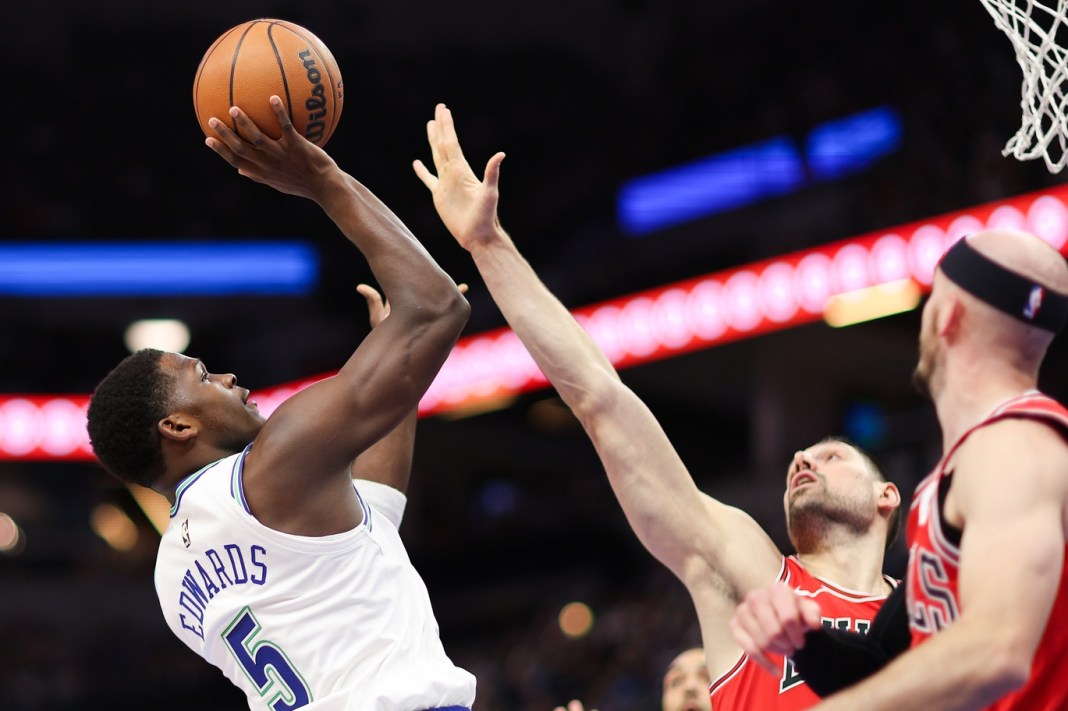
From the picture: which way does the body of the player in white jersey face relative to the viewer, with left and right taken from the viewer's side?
facing away from the viewer and to the right of the viewer

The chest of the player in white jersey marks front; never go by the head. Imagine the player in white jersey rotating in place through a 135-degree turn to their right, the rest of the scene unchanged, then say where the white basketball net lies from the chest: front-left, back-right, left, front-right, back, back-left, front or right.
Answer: left

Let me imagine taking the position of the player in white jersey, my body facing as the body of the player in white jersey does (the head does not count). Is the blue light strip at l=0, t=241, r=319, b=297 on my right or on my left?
on my left

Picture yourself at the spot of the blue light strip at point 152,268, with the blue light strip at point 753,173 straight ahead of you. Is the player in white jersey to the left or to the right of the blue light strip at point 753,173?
right

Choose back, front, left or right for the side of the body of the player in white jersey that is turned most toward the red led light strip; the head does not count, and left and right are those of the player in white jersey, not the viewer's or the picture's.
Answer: front

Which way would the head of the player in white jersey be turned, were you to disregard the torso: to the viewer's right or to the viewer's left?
to the viewer's right

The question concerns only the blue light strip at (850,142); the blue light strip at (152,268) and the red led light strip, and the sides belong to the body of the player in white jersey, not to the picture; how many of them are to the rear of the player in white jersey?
0

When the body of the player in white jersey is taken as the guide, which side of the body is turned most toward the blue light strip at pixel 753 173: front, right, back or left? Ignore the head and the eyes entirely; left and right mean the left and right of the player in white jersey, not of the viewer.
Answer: front

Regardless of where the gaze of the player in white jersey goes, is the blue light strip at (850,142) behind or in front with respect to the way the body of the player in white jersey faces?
in front
